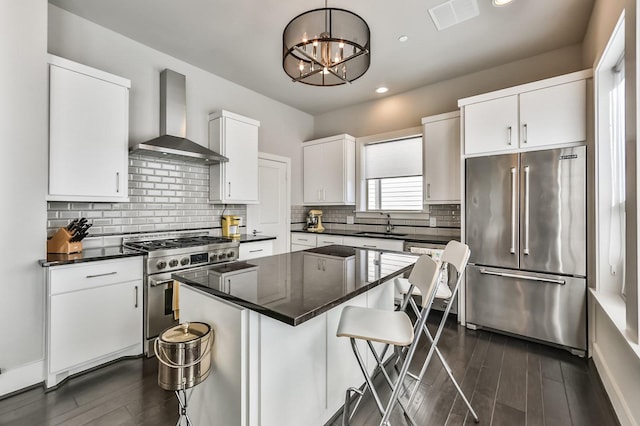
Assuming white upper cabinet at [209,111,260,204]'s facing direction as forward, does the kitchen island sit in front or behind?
in front

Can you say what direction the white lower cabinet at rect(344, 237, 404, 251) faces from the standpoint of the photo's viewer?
facing the viewer and to the left of the viewer

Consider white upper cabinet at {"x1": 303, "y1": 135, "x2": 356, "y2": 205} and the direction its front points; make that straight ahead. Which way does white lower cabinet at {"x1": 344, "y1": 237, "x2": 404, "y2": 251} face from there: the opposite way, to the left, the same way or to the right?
the same way

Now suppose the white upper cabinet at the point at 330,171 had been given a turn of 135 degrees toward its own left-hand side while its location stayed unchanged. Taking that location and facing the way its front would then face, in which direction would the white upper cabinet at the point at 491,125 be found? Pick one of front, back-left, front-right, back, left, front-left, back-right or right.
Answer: front-right

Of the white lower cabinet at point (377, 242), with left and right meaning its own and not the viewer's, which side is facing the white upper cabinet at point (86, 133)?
front

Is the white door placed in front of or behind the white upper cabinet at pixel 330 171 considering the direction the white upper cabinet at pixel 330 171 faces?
in front

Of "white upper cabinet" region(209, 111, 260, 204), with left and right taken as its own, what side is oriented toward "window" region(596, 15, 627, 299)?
front

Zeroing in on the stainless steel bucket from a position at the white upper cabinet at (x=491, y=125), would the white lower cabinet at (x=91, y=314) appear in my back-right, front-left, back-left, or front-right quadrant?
front-right

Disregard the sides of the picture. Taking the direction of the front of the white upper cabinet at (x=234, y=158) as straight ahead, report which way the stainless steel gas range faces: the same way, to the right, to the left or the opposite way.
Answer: the same way

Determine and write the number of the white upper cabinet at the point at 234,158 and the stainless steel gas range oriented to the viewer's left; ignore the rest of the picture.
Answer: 0

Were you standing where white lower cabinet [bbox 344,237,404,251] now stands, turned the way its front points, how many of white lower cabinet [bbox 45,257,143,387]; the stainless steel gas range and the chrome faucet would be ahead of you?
2

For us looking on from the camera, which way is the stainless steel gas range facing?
facing the viewer and to the right of the viewer

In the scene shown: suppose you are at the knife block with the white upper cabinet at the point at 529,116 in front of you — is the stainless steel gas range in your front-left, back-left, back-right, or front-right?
front-left

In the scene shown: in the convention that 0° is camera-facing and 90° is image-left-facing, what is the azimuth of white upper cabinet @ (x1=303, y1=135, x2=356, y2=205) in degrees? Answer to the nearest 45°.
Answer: approximately 45°

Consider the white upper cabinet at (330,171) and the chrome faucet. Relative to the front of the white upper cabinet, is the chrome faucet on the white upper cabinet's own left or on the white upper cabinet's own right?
on the white upper cabinet's own left

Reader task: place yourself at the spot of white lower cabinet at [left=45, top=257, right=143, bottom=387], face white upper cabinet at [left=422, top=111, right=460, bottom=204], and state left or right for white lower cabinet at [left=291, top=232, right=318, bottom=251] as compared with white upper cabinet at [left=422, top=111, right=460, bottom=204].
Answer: left

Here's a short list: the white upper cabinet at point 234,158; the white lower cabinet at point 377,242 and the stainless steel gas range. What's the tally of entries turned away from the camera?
0
